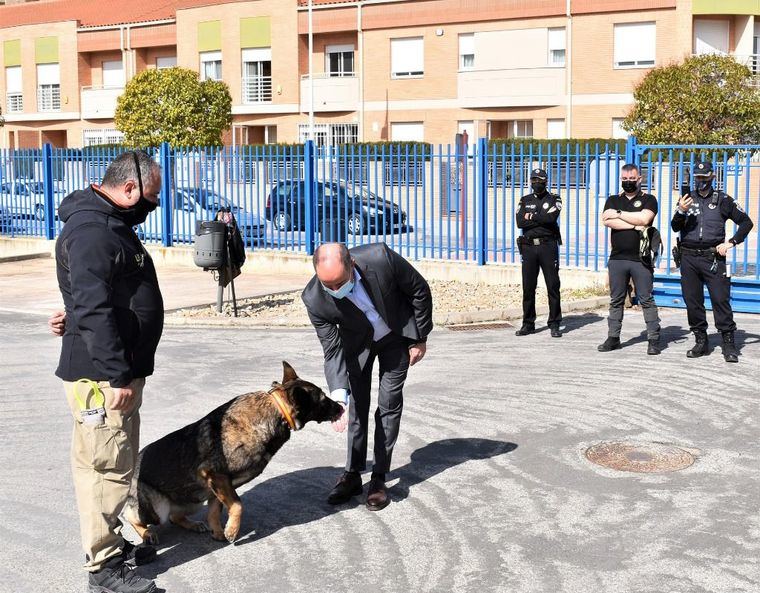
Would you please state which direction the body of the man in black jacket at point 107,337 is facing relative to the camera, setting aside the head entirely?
to the viewer's right

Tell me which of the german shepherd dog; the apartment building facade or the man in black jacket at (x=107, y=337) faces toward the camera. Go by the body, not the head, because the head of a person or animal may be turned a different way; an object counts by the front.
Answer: the apartment building facade

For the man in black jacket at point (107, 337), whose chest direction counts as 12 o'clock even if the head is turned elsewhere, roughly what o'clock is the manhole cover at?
The manhole cover is roughly at 11 o'clock from the man in black jacket.

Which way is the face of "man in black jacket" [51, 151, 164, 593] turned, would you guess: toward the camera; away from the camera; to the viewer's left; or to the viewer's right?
to the viewer's right

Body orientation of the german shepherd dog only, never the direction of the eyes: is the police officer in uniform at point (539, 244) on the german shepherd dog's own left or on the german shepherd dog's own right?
on the german shepherd dog's own left

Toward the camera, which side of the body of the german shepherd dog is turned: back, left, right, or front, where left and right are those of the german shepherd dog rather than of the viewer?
right

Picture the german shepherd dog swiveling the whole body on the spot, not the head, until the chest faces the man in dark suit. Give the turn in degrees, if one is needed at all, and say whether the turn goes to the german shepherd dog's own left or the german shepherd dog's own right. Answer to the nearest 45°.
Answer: approximately 45° to the german shepherd dog's own left

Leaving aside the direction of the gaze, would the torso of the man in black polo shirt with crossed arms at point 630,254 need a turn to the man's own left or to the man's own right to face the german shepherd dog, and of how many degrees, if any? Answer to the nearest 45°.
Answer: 0° — they already face it

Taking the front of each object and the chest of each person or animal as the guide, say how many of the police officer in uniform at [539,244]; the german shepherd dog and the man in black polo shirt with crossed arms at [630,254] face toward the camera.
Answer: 2

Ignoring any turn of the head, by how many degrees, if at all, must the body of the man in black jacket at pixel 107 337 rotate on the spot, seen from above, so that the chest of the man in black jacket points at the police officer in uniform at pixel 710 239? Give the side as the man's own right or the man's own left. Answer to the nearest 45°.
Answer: approximately 45° to the man's own left

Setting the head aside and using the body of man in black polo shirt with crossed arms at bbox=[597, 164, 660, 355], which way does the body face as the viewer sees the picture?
toward the camera

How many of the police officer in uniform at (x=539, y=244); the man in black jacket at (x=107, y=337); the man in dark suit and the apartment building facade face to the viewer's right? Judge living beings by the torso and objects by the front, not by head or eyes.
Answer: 1

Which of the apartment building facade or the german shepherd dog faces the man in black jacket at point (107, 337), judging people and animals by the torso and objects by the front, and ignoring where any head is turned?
the apartment building facade

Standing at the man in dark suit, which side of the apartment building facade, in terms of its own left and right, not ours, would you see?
front

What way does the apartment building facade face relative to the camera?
toward the camera

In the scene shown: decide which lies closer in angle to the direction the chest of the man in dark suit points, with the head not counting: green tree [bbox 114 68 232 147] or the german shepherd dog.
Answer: the german shepherd dog

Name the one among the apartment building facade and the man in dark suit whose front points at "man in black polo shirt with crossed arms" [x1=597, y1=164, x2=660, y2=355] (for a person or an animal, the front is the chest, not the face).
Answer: the apartment building facade
